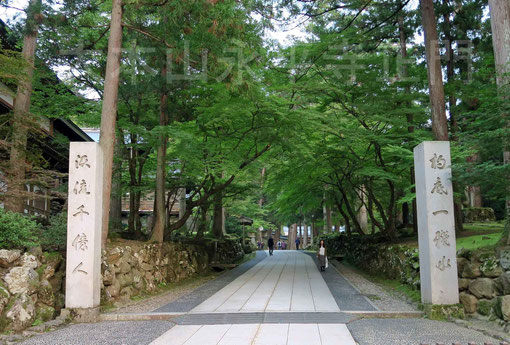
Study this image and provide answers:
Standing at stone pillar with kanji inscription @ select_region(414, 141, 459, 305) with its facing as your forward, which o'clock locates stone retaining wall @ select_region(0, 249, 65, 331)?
The stone retaining wall is roughly at 2 o'clock from the stone pillar with kanji inscription.

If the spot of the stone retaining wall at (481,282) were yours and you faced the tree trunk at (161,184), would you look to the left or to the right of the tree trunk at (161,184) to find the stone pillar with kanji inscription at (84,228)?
left

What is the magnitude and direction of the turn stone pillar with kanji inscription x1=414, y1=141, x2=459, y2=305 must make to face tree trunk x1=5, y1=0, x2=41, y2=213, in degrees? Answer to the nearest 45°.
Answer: approximately 90° to its right

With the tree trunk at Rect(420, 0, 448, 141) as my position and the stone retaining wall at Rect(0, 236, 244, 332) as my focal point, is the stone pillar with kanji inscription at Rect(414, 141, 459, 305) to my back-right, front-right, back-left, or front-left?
front-left

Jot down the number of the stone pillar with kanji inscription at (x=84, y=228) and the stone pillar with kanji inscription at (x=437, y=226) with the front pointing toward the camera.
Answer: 2

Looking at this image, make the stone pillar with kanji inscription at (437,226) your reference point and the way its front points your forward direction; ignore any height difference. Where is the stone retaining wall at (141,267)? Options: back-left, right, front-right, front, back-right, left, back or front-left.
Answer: right

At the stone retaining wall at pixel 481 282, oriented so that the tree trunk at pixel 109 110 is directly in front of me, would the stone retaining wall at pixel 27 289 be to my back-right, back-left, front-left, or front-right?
front-left

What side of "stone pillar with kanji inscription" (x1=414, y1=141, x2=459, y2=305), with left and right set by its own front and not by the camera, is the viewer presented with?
front

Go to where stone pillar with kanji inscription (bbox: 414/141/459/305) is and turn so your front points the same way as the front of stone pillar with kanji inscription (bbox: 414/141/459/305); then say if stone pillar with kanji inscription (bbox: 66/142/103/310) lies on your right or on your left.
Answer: on your right

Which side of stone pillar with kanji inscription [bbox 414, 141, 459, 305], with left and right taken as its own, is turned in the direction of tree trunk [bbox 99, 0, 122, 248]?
right

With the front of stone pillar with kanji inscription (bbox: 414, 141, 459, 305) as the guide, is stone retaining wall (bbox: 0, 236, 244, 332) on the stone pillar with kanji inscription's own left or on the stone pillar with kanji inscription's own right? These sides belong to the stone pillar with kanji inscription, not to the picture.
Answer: on the stone pillar with kanji inscription's own right

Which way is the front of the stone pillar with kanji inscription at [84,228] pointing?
toward the camera

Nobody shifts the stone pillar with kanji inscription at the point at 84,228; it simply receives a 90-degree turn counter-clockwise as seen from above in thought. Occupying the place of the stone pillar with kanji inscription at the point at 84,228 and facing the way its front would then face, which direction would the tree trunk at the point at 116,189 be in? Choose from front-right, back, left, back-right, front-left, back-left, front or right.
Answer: left
